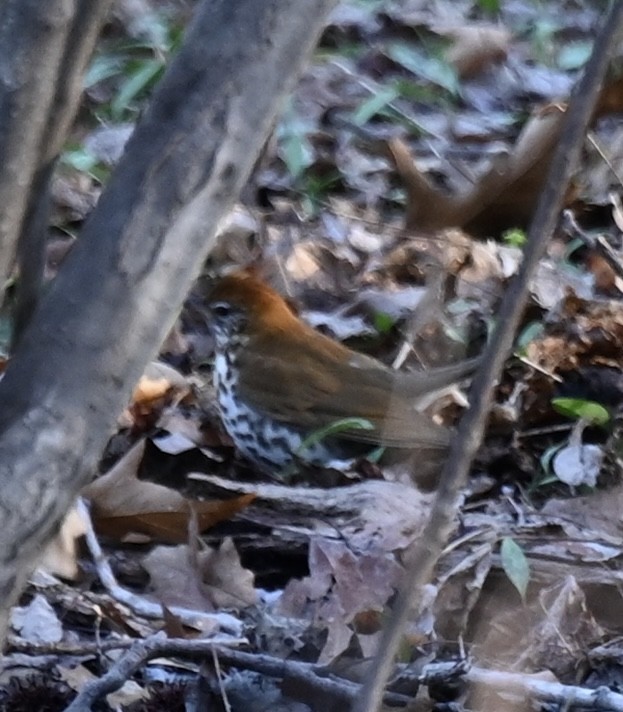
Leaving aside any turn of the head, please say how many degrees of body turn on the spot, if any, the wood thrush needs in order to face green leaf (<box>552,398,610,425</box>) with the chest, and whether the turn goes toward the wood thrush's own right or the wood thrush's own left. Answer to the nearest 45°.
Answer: approximately 180°

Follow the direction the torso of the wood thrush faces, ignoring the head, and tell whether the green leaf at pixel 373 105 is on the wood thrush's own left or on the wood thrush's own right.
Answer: on the wood thrush's own right

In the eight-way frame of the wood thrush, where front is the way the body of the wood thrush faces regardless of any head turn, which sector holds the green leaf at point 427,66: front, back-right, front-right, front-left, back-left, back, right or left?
right

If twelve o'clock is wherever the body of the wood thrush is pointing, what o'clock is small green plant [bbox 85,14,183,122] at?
The small green plant is roughly at 2 o'clock from the wood thrush.

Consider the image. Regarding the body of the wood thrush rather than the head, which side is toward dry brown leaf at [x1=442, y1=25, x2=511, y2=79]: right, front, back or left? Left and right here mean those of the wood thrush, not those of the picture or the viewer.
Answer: right

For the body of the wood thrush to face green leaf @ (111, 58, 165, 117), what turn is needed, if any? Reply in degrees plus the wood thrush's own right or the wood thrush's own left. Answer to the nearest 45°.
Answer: approximately 45° to the wood thrush's own right

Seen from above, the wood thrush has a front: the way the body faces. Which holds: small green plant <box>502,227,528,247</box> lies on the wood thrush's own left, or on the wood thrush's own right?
on the wood thrush's own right

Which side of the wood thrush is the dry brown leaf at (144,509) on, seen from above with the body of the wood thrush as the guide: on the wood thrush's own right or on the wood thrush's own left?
on the wood thrush's own left

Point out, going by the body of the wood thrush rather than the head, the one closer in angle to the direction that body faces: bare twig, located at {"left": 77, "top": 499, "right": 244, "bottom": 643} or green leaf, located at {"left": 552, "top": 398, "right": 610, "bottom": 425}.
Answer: the bare twig

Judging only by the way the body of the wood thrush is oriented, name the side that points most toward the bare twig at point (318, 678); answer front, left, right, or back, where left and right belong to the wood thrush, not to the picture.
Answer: left

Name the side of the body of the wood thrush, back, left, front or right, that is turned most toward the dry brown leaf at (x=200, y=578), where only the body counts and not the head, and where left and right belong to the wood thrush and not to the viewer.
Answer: left

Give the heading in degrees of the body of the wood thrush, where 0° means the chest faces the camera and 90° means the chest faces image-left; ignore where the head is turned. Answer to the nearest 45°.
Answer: approximately 90°

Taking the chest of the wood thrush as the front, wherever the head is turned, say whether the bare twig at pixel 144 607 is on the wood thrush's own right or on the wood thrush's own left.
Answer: on the wood thrush's own left
